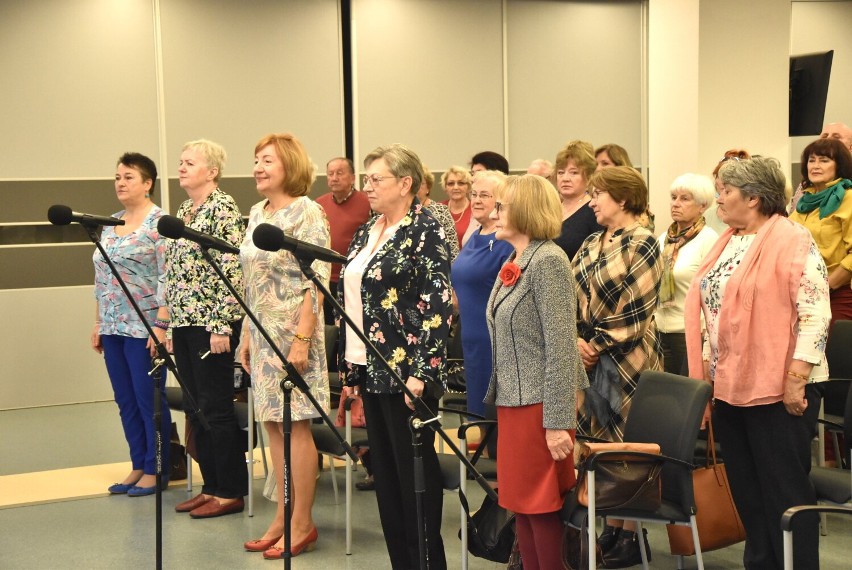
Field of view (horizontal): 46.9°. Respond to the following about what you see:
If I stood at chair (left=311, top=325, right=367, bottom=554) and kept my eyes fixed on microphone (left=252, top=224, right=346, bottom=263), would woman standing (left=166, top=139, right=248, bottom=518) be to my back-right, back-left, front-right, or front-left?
back-right

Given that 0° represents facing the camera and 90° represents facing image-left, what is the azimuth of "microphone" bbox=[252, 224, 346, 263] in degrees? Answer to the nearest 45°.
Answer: approximately 90°

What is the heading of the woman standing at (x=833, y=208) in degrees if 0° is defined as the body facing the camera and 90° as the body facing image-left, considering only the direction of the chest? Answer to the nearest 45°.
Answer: approximately 45°

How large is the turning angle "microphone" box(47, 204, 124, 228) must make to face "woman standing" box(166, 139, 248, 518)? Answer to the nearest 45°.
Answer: approximately 135° to its right

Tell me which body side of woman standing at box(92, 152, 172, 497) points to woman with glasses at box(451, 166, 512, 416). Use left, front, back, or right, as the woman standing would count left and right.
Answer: left

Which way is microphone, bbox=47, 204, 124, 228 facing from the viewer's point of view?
to the viewer's left
